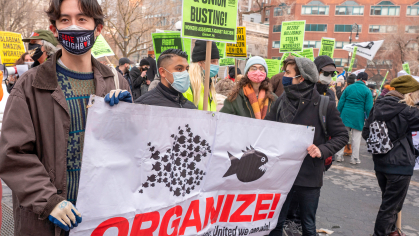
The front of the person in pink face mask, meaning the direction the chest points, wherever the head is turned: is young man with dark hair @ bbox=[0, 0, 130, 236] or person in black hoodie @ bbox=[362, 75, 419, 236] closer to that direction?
the young man with dark hair

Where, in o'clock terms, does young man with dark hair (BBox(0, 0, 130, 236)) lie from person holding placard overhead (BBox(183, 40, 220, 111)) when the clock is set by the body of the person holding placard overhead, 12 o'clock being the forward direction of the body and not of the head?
The young man with dark hair is roughly at 2 o'clock from the person holding placard overhead.

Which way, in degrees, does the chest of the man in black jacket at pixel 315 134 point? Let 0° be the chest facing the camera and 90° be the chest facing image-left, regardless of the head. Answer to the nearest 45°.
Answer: approximately 45°

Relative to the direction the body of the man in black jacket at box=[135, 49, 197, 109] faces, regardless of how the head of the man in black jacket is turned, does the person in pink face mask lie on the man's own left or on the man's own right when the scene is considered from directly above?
on the man's own left

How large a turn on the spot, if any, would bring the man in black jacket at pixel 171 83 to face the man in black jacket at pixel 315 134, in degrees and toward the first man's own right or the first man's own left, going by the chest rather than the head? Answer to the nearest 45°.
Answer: approximately 45° to the first man's own left

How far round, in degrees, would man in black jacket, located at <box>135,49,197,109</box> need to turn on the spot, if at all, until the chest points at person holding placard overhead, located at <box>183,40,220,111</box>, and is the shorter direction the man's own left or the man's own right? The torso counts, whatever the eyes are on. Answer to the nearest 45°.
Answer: approximately 135° to the man's own left
